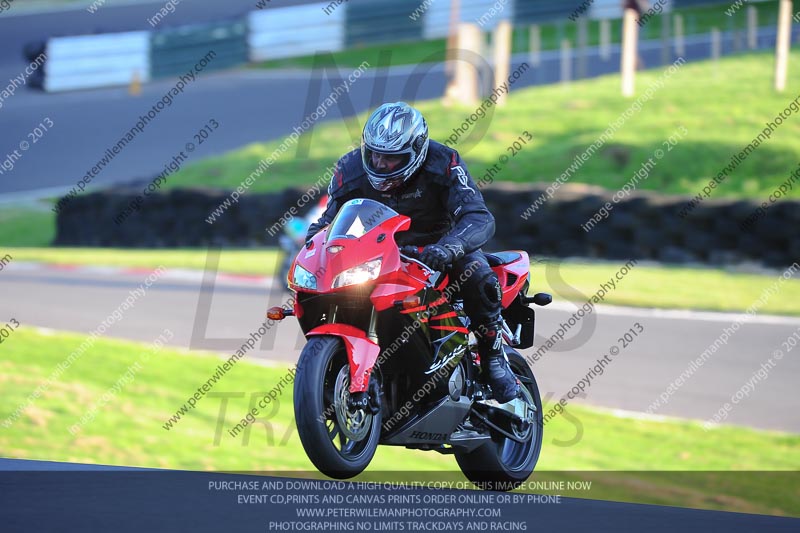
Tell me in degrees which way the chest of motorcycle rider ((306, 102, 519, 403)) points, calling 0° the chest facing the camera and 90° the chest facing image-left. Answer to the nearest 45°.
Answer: approximately 45°

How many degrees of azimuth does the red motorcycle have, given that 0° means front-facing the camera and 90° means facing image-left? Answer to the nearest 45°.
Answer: approximately 45°

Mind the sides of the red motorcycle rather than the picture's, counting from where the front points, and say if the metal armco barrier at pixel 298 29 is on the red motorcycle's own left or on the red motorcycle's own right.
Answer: on the red motorcycle's own right

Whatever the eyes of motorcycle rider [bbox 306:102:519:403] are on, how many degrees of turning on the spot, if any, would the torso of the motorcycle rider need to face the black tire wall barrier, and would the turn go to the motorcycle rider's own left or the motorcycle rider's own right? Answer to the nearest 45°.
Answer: approximately 135° to the motorcycle rider's own right

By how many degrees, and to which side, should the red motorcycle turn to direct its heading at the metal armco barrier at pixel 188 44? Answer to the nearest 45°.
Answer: approximately 135° to its right

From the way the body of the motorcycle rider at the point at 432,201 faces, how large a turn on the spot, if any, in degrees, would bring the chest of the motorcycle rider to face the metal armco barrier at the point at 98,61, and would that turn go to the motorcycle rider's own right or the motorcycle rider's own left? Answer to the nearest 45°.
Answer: approximately 135° to the motorcycle rider's own right

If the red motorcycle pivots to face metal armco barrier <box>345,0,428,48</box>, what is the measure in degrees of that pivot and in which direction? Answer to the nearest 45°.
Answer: approximately 135° to its right

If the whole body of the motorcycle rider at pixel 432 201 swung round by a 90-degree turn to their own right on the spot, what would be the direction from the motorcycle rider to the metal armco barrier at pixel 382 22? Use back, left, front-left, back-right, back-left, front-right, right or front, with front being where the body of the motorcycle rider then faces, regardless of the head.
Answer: front-right

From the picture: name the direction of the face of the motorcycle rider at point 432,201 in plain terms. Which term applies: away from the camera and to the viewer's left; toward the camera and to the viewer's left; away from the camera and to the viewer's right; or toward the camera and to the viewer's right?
toward the camera and to the viewer's left

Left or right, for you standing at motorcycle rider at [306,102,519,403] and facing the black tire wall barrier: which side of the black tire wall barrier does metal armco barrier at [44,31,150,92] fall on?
left

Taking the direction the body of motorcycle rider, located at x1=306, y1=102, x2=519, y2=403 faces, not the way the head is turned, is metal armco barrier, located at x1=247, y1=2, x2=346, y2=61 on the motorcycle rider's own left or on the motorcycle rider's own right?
on the motorcycle rider's own right
